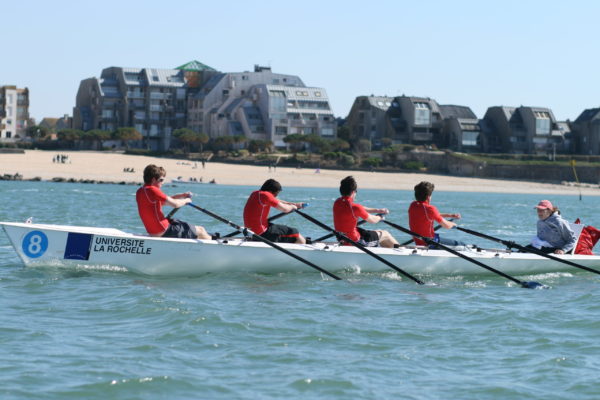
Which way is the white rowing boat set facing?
to the viewer's left
